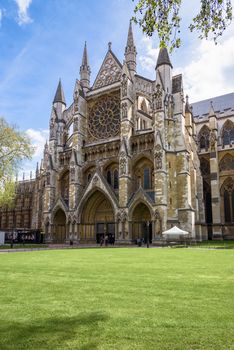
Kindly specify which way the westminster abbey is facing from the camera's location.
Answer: facing the viewer and to the left of the viewer
